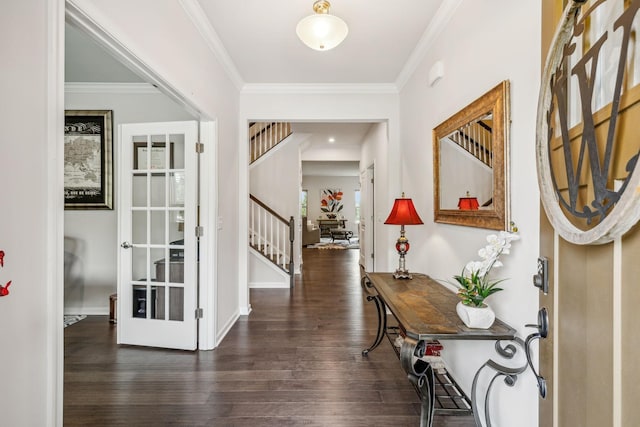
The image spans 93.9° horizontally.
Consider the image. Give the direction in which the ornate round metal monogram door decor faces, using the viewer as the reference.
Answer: facing the viewer and to the left of the viewer

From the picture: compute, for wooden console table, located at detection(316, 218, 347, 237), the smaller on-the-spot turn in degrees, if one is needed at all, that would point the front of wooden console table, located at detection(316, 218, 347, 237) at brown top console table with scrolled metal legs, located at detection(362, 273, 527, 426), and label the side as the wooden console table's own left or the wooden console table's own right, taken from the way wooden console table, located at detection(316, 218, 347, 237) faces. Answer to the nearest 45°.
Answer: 0° — it already faces it

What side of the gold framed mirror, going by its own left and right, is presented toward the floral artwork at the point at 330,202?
right

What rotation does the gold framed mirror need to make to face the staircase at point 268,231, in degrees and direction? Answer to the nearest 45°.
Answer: approximately 90° to its right

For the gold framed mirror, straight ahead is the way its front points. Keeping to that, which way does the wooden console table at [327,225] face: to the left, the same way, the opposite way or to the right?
to the left

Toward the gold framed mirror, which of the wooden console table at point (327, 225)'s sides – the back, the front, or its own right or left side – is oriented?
front

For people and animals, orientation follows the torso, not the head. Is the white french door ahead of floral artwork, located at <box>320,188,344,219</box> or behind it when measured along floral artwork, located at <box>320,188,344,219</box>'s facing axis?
ahead

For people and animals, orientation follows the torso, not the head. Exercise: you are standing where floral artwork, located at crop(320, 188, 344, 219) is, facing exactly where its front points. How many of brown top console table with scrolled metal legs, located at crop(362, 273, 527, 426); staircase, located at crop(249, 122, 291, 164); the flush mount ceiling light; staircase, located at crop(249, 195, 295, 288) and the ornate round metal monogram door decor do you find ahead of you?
5

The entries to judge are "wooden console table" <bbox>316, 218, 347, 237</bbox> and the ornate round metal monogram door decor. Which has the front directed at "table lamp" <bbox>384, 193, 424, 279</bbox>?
the wooden console table

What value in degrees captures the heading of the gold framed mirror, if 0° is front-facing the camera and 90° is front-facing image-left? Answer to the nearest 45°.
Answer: approximately 45°

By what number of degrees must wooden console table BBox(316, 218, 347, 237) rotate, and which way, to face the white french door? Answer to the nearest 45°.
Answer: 0° — it already faces it

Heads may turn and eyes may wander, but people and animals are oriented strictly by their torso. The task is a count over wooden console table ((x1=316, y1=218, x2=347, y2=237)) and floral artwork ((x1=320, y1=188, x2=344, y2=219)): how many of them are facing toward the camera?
2

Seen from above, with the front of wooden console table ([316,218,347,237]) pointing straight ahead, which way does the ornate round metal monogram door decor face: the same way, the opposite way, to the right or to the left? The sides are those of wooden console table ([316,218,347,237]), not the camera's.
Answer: to the right
